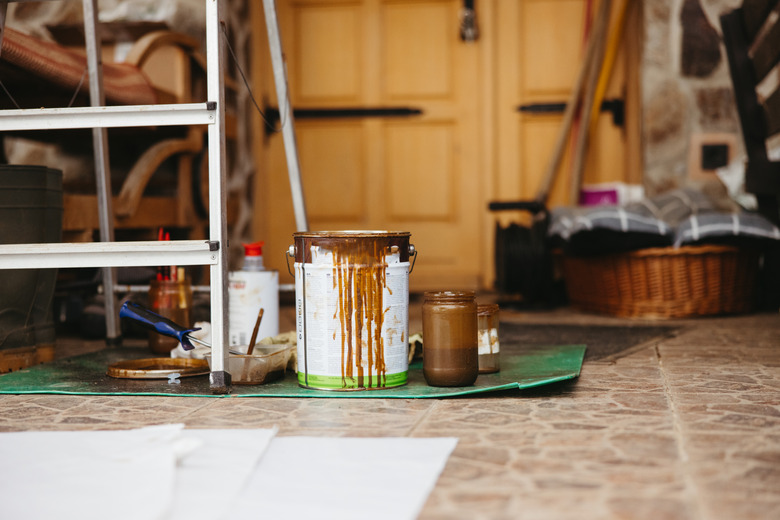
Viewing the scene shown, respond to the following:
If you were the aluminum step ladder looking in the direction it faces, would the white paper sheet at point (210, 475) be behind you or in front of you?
in front

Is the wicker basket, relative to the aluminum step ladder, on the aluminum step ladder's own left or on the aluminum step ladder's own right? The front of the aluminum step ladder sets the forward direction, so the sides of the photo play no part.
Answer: on the aluminum step ladder's own left

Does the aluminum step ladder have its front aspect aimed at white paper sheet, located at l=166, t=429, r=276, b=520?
yes

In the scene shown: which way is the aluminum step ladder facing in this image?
toward the camera

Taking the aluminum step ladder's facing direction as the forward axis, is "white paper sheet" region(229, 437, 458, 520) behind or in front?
in front
